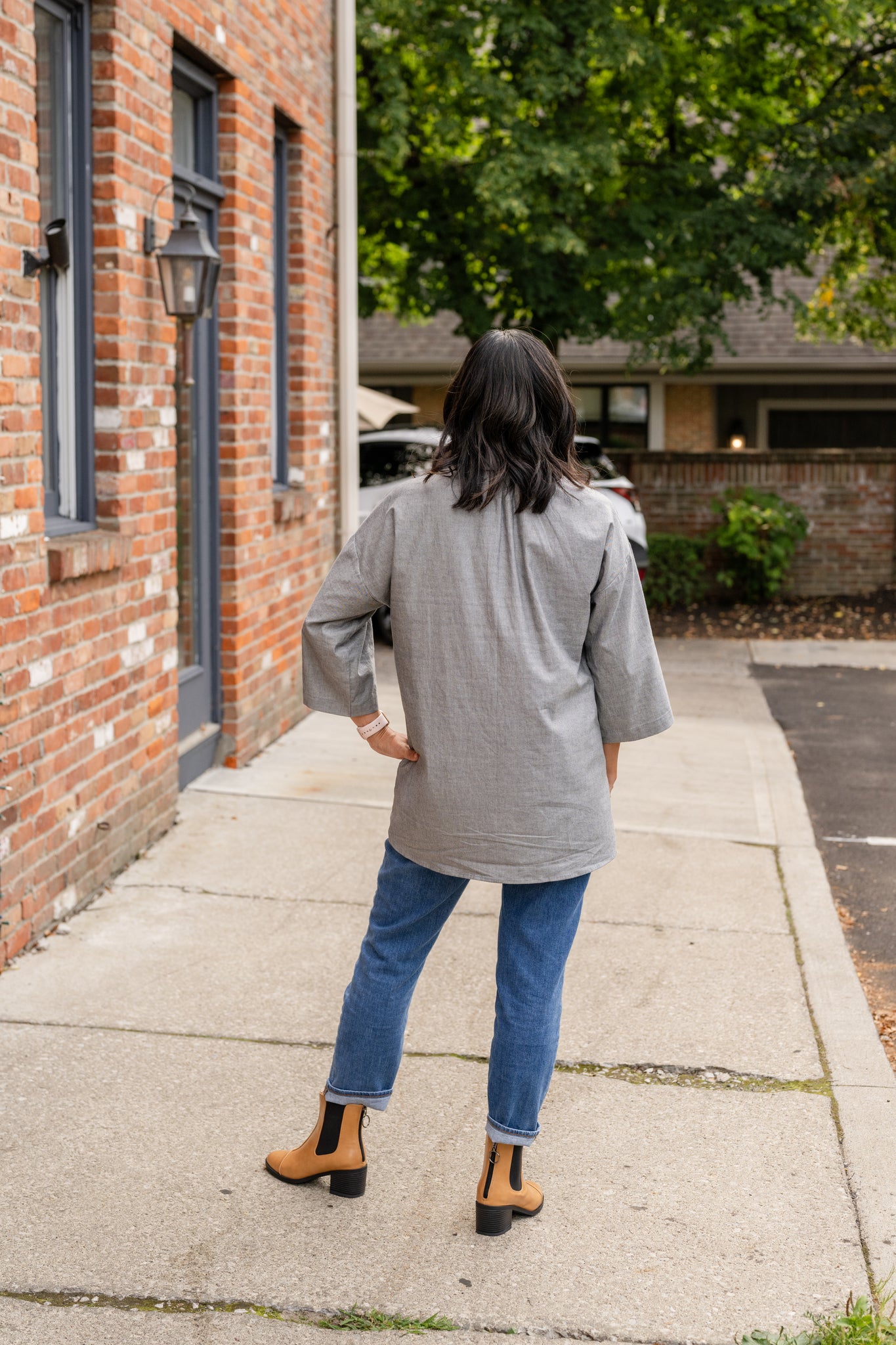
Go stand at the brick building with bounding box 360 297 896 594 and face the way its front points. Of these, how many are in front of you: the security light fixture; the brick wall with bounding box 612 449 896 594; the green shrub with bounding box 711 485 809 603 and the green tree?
4

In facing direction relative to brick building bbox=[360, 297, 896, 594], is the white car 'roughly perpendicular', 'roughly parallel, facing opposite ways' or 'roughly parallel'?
roughly perpendicular

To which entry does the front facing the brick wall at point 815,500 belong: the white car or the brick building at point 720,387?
the brick building

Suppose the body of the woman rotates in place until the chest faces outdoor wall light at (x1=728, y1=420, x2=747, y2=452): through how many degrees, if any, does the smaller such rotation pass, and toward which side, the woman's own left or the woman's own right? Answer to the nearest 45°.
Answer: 0° — they already face it

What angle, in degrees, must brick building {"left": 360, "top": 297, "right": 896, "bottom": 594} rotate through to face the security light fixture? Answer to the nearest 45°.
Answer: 0° — it already faces it

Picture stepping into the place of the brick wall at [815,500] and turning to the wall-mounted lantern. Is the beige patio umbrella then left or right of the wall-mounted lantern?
right

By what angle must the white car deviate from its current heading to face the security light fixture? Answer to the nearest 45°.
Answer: approximately 90° to its left

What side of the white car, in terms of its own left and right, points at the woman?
left

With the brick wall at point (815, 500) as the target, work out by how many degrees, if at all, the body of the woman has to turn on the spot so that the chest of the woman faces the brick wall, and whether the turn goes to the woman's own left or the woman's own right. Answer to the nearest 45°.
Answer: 0° — they already face it

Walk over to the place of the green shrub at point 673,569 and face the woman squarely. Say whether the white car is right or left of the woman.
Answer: right

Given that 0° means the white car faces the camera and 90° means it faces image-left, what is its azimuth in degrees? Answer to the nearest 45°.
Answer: approximately 90°

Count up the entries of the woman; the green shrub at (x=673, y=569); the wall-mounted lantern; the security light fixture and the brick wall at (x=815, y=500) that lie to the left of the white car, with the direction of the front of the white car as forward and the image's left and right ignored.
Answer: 3

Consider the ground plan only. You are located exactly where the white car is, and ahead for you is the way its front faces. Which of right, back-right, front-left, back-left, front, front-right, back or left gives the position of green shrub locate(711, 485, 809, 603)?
back-right

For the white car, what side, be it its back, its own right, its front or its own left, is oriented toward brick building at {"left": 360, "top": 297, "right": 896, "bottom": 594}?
right

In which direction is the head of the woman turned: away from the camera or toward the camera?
away from the camera
